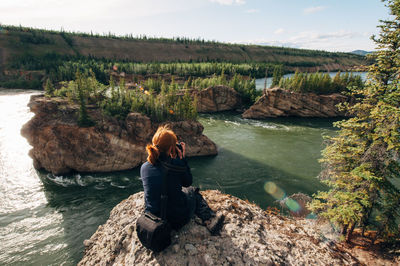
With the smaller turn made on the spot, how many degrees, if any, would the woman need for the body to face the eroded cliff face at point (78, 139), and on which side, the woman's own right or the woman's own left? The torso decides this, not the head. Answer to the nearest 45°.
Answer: approximately 90° to the woman's own left

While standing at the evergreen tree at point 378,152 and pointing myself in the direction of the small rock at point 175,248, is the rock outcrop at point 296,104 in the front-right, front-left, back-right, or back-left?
back-right

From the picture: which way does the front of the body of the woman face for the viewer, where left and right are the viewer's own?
facing away from the viewer and to the right of the viewer

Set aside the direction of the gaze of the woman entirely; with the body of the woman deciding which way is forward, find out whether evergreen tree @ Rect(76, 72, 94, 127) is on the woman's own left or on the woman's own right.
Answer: on the woman's own left
